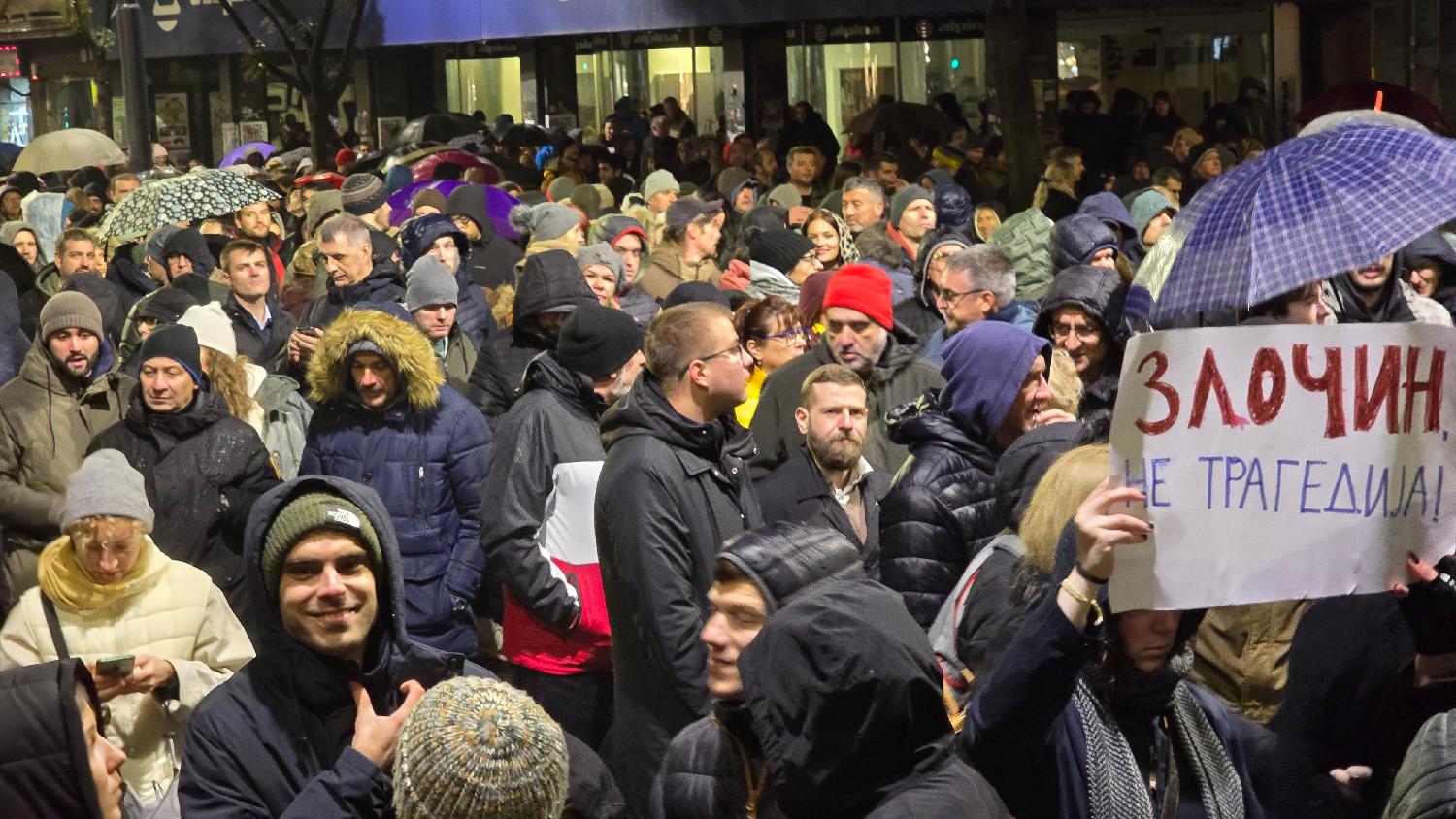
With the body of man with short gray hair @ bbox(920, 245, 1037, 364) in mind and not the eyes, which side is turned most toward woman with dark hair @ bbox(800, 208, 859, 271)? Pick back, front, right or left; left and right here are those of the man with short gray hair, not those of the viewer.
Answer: right

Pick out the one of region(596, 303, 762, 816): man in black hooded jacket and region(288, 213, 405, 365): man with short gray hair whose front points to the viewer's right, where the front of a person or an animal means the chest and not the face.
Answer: the man in black hooded jacket

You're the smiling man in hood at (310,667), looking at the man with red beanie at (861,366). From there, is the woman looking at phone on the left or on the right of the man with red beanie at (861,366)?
left

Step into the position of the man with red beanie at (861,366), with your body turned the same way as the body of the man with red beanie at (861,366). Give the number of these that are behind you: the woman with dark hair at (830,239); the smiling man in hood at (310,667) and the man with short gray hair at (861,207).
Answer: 2

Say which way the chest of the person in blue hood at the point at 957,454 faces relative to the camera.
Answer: to the viewer's right

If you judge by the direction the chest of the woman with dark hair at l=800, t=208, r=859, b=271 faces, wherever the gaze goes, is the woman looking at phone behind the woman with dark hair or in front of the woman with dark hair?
in front

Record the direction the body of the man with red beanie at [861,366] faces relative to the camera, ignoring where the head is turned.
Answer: toward the camera

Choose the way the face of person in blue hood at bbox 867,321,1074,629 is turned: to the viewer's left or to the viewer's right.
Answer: to the viewer's right

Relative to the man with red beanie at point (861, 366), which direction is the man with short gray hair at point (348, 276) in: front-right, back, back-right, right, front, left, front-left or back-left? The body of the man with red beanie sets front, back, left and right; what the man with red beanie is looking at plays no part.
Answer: back-right

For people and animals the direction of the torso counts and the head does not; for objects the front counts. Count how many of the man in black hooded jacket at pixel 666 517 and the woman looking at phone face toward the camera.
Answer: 1

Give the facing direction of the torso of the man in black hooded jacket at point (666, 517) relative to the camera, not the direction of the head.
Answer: to the viewer's right

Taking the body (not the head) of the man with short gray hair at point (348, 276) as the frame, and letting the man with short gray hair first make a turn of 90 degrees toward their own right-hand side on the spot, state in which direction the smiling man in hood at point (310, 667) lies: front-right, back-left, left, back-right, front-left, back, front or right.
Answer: back-left

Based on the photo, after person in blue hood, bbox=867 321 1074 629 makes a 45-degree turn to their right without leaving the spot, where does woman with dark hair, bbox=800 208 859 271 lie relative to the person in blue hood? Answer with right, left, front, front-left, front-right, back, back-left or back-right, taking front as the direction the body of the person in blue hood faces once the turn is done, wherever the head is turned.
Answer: back-left

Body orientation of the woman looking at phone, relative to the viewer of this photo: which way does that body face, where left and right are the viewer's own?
facing the viewer

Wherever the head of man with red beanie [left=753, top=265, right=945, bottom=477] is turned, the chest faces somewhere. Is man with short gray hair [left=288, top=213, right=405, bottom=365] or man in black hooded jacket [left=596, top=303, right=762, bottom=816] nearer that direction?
the man in black hooded jacket

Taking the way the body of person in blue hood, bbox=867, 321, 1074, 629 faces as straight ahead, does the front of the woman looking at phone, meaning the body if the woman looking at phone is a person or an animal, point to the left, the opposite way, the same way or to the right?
to the right
